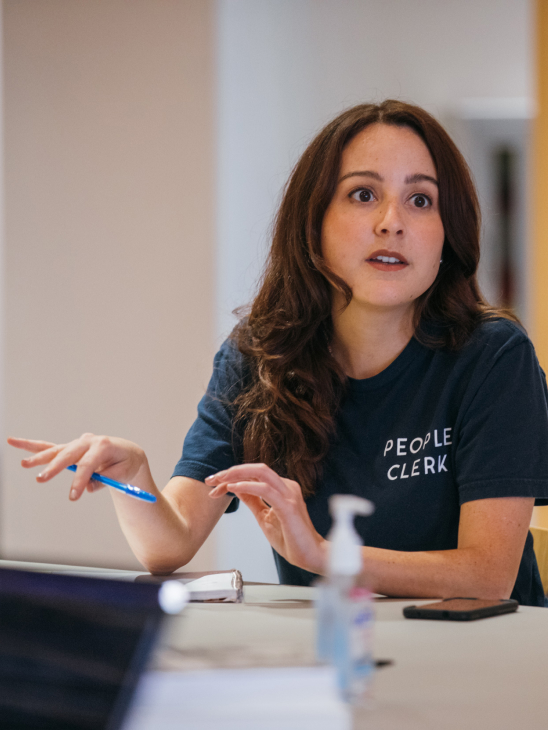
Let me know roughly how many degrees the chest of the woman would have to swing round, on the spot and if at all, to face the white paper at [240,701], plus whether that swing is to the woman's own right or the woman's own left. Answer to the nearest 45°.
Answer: approximately 45° to the woman's own left

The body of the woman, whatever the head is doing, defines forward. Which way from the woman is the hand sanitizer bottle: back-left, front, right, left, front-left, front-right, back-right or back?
front-left

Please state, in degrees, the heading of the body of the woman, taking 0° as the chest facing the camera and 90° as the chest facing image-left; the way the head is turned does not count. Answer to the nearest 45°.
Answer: approximately 45°

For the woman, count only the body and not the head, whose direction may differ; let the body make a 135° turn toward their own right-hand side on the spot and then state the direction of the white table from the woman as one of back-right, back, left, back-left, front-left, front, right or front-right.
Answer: back
